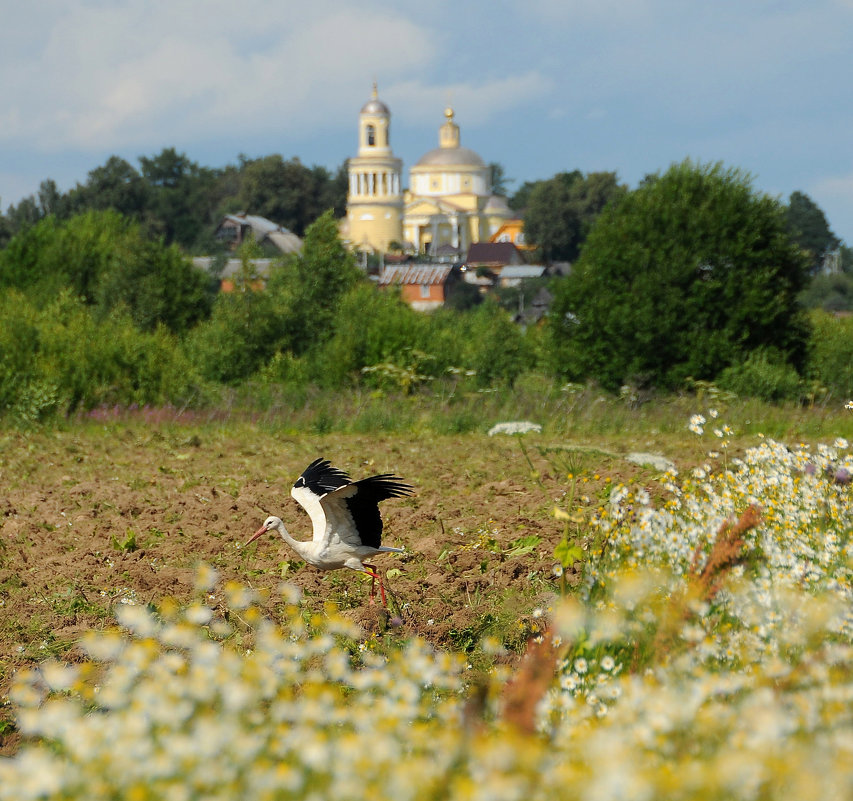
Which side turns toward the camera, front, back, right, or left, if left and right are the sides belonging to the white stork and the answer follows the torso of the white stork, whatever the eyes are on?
left

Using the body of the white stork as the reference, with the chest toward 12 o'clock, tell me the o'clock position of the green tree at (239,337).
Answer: The green tree is roughly at 3 o'clock from the white stork.

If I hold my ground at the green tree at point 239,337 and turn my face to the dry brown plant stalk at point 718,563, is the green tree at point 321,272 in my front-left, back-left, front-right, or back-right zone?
back-left

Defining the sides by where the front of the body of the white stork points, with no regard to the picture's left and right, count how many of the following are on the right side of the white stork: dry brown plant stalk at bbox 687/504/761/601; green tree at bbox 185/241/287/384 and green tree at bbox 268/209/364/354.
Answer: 2

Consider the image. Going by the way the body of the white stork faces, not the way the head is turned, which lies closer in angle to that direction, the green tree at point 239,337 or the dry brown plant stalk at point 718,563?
the green tree

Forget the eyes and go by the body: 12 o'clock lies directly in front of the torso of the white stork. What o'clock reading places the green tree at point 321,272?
The green tree is roughly at 3 o'clock from the white stork.

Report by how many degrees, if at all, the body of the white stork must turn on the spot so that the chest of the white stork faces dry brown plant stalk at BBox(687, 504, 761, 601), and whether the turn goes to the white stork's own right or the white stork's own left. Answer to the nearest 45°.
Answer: approximately 135° to the white stork's own left
